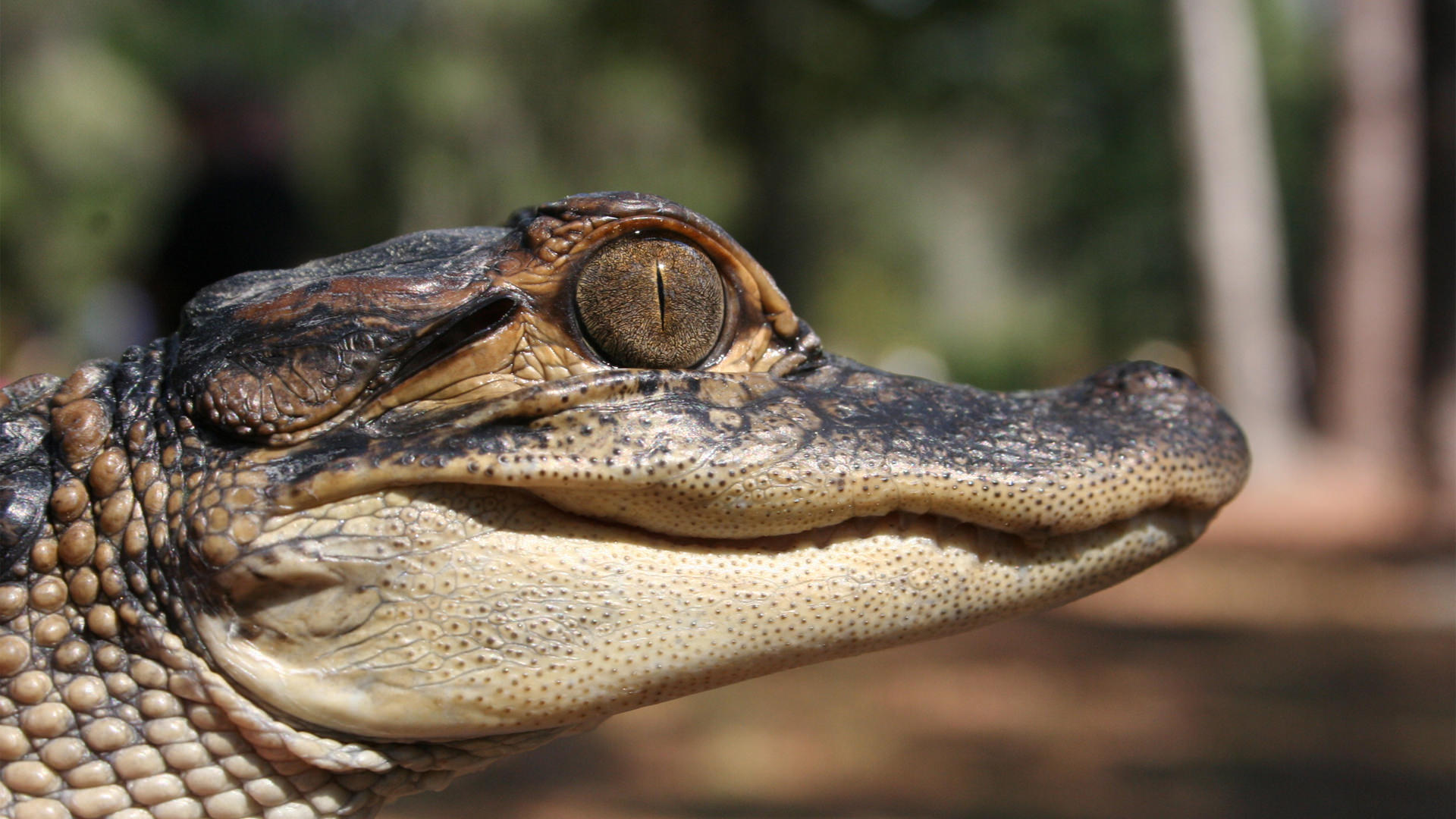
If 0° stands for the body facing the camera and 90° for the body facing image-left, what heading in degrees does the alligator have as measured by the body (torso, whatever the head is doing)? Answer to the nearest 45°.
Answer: approximately 270°

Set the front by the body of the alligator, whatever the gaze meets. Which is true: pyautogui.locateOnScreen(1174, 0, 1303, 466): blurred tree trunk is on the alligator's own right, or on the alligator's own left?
on the alligator's own left

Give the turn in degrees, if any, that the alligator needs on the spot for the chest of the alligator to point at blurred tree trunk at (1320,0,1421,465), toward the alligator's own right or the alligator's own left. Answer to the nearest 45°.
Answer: approximately 45° to the alligator's own left
